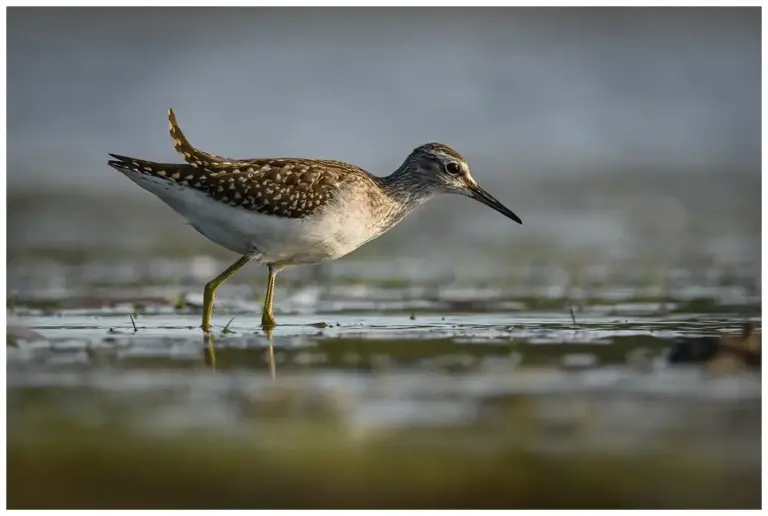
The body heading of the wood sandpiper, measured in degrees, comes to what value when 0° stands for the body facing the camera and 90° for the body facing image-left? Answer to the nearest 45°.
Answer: approximately 270°
